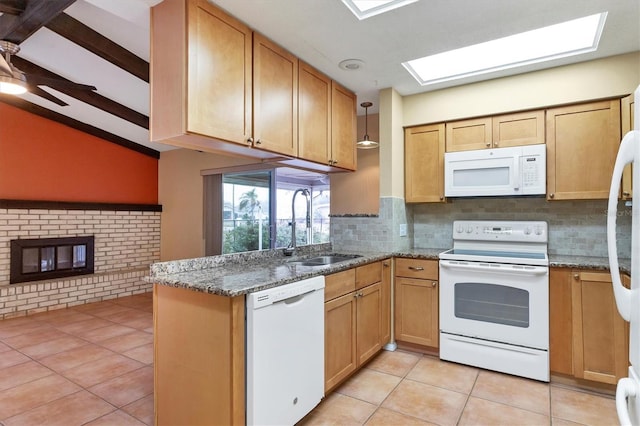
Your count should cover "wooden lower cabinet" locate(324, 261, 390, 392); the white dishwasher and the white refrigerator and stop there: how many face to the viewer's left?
1

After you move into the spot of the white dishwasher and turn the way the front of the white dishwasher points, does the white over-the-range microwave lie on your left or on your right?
on your left

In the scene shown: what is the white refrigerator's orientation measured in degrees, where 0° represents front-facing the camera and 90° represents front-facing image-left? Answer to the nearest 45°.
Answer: approximately 90°

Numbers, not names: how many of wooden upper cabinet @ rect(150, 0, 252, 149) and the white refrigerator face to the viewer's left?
1

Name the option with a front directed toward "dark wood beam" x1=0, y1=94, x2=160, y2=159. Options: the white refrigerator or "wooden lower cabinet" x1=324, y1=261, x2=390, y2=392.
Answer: the white refrigerator

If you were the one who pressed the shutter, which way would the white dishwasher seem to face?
facing the viewer and to the right of the viewer

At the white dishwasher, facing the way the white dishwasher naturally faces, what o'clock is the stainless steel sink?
The stainless steel sink is roughly at 8 o'clock from the white dishwasher.

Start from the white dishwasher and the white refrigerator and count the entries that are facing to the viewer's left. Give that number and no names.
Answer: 1

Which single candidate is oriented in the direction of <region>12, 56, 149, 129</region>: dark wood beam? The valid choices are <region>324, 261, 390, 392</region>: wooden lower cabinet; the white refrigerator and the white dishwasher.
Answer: the white refrigerator

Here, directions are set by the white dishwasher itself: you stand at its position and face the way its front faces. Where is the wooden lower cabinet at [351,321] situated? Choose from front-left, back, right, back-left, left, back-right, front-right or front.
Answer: left
